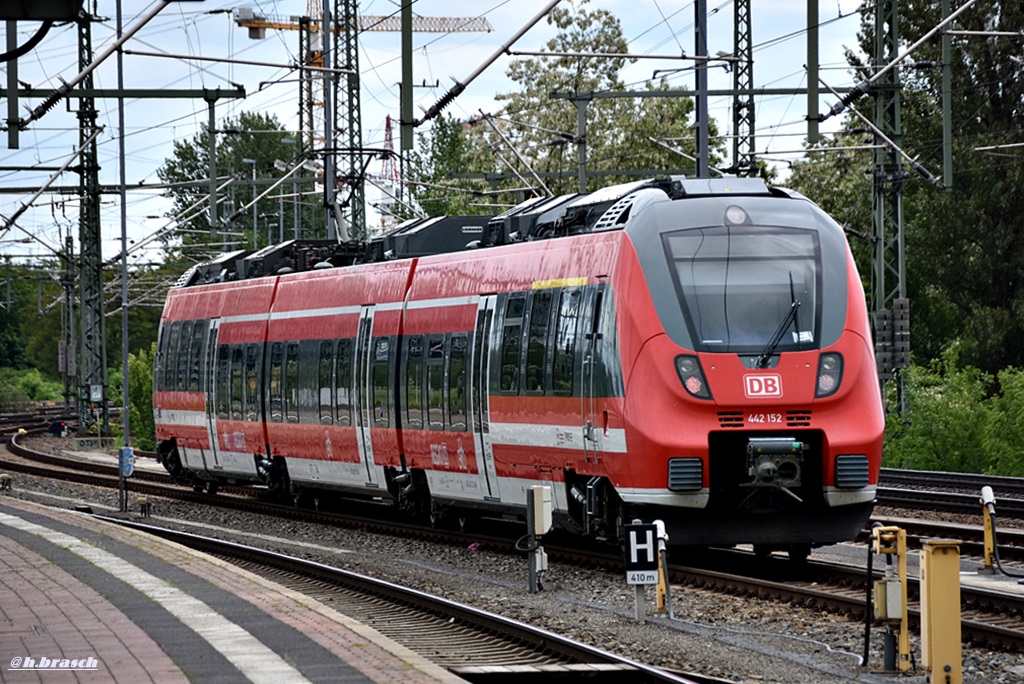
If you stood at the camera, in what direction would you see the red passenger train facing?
facing the viewer and to the right of the viewer

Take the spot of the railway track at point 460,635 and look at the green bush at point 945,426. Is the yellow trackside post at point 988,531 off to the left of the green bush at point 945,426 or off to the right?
right

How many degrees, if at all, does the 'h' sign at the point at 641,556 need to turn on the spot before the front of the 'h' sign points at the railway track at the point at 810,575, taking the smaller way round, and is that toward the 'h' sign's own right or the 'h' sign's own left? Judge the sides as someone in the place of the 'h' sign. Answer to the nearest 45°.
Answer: approximately 135° to the 'h' sign's own left

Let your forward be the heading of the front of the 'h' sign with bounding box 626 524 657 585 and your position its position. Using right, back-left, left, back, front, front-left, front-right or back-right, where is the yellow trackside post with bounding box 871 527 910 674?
front-left

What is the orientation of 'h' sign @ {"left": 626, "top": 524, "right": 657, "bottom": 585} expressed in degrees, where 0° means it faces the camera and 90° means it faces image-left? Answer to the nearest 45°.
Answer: approximately 0°

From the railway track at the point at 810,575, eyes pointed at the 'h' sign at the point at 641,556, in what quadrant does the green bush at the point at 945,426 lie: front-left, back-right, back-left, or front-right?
back-right

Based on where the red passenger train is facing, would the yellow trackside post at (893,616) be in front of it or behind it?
in front

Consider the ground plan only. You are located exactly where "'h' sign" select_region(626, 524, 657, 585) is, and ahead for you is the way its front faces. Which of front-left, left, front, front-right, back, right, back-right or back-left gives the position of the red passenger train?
back

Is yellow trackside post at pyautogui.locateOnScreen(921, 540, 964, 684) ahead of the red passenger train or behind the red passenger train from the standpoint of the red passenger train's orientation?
ahead

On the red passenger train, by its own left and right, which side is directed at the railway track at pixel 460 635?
front

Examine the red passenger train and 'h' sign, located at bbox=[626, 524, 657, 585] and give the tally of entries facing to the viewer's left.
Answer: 0
